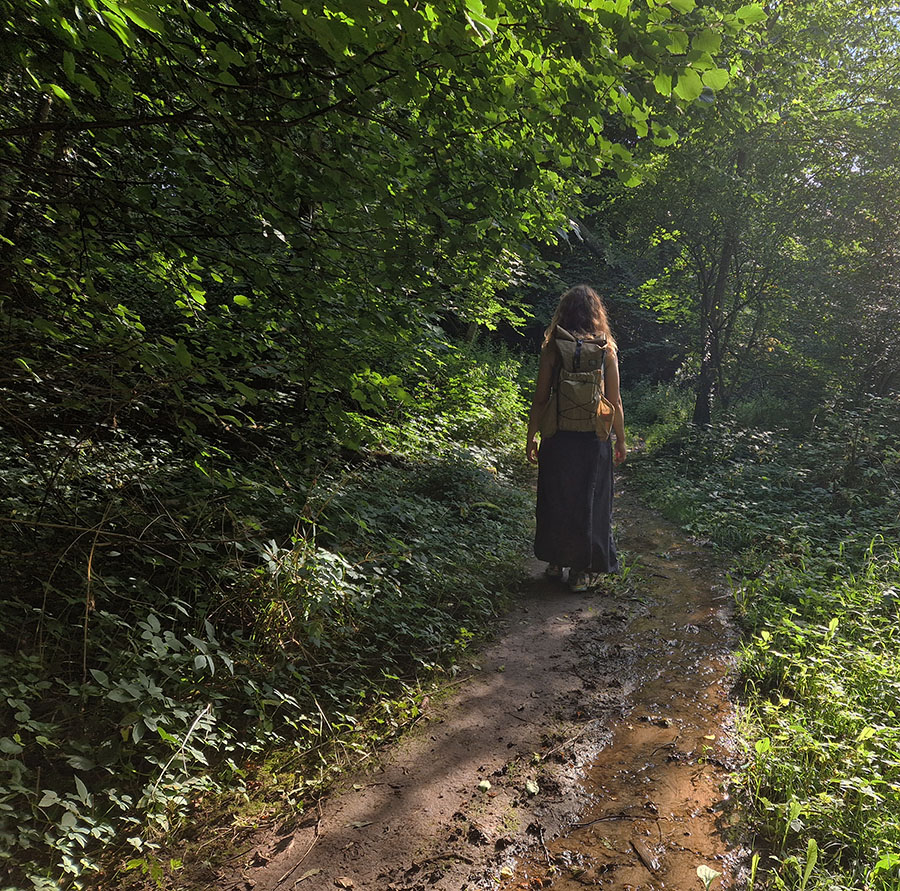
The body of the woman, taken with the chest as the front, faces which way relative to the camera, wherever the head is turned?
away from the camera

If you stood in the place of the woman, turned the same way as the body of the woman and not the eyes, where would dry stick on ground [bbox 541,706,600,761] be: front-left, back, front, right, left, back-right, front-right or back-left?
back
